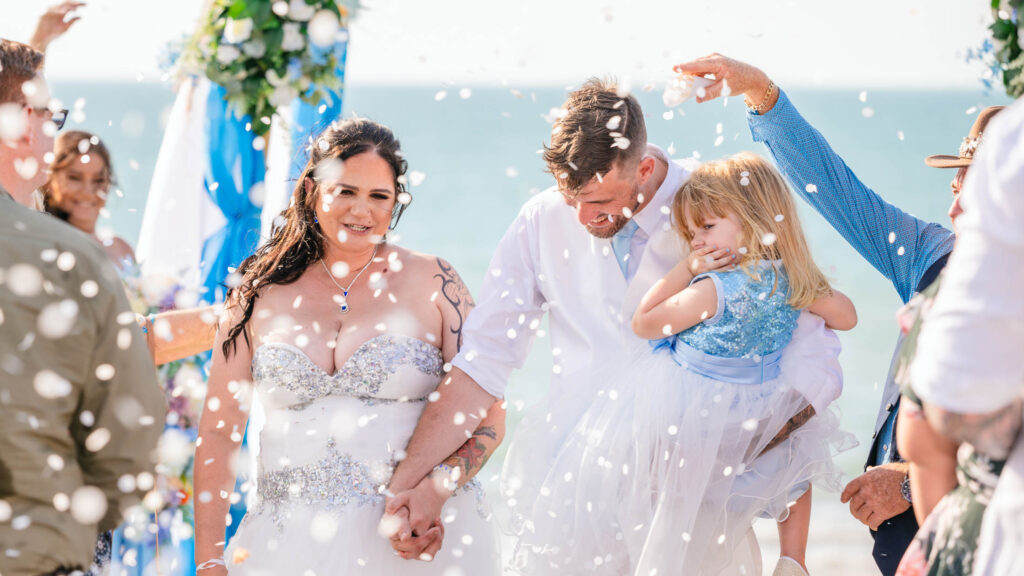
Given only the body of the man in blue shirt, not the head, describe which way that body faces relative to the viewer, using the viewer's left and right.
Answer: facing to the left of the viewer

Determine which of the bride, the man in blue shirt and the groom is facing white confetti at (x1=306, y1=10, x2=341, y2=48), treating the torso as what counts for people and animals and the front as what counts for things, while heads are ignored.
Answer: the man in blue shirt

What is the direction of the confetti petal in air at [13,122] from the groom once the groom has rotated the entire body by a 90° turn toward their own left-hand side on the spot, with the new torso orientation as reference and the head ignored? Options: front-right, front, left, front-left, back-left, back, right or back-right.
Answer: back-right

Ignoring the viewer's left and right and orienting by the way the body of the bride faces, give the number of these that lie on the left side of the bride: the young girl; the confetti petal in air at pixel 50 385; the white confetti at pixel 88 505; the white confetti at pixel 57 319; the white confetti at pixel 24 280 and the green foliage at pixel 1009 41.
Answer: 2

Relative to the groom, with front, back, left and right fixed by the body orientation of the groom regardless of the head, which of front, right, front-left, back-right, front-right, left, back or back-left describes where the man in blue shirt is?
left

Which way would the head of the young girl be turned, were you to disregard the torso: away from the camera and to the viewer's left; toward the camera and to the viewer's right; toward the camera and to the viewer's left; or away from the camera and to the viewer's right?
toward the camera and to the viewer's left

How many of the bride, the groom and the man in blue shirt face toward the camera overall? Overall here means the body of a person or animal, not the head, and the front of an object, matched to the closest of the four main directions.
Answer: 2

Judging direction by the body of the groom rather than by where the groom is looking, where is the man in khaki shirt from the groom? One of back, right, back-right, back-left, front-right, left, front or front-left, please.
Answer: front-right

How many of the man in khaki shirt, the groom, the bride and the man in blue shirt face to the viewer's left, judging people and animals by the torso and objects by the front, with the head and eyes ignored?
1

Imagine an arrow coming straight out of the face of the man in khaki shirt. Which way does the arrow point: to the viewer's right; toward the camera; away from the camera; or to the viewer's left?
to the viewer's right

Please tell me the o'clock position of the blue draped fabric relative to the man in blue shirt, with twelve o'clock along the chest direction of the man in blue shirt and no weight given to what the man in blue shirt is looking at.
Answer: The blue draped fabric is roughly at 12 o'clock from the man in blue shirt.

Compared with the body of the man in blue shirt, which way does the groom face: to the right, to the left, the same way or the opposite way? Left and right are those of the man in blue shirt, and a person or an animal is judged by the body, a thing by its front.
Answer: to the left
